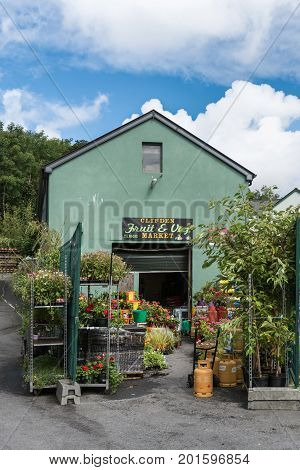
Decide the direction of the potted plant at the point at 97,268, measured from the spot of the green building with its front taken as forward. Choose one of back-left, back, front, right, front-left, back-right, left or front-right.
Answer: front

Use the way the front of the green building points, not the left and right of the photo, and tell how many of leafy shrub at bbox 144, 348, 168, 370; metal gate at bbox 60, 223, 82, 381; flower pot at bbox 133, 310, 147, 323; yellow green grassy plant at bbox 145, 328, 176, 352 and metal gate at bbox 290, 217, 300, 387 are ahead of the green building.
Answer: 5

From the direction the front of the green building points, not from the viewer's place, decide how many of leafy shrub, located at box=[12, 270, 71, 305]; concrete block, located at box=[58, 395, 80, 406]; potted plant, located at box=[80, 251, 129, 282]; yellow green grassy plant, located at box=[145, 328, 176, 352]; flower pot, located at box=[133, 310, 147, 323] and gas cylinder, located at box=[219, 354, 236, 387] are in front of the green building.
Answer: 6

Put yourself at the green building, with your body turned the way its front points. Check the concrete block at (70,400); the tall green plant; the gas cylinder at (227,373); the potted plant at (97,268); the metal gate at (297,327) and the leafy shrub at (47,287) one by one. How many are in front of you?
6

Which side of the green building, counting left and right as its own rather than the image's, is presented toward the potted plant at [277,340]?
front

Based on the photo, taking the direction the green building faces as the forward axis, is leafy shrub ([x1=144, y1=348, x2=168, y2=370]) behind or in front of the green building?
in front

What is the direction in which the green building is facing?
toward the camera

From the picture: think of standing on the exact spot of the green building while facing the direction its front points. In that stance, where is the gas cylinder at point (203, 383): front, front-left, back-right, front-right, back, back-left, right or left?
front

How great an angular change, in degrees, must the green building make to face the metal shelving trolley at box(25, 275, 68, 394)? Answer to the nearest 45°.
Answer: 0° — it already faces it

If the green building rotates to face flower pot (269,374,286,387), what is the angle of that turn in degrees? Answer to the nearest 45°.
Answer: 0° — it already faces it

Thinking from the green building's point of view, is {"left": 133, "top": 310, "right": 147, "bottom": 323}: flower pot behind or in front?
in front

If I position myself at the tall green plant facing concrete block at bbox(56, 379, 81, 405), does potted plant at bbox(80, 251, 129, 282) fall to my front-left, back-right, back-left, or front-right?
front-right

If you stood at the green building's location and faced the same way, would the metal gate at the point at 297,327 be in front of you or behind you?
in front
